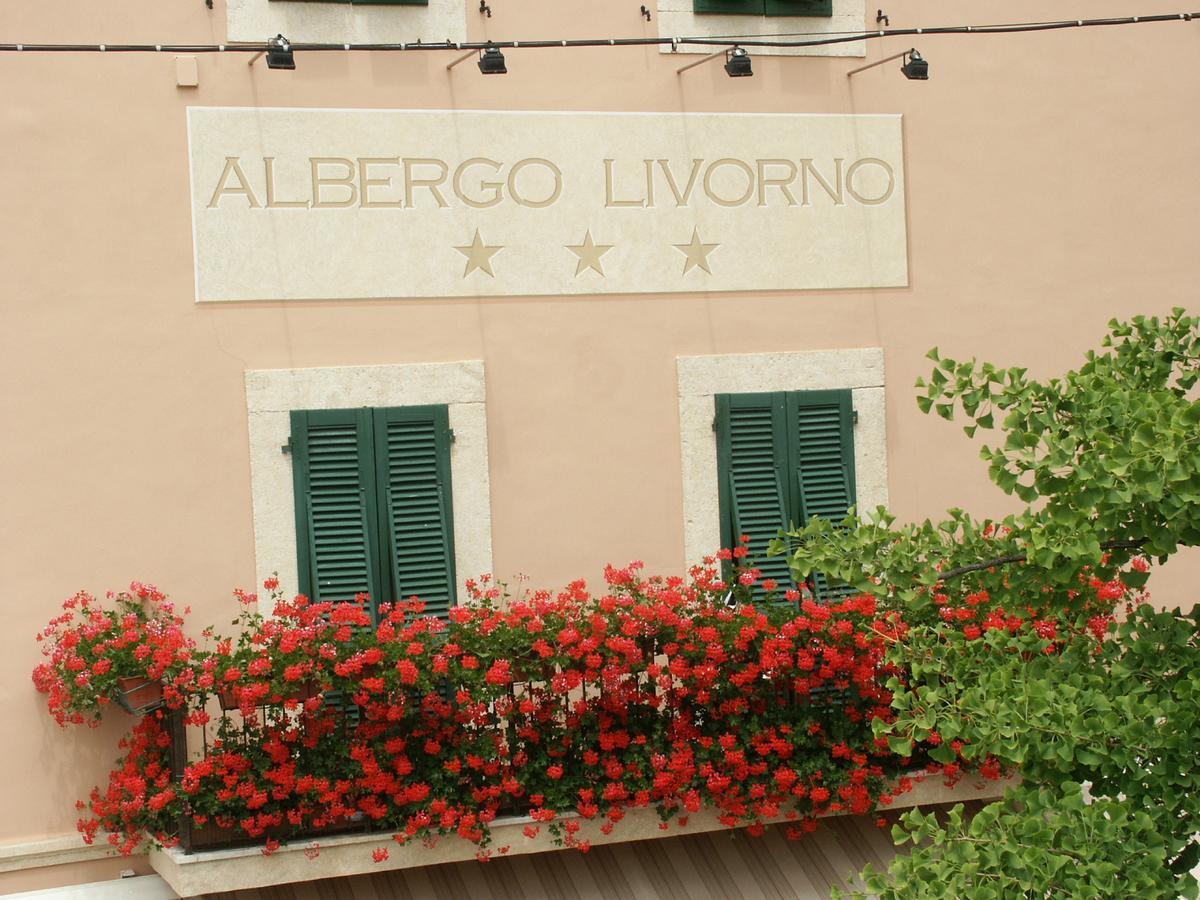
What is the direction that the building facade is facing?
toward the camera

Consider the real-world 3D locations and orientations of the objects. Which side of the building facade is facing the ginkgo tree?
front

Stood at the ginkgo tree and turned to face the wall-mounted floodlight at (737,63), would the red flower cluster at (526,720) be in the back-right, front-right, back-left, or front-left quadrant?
front-left

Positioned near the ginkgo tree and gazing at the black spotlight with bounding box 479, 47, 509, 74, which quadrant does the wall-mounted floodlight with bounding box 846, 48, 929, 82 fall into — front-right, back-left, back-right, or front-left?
front-right
